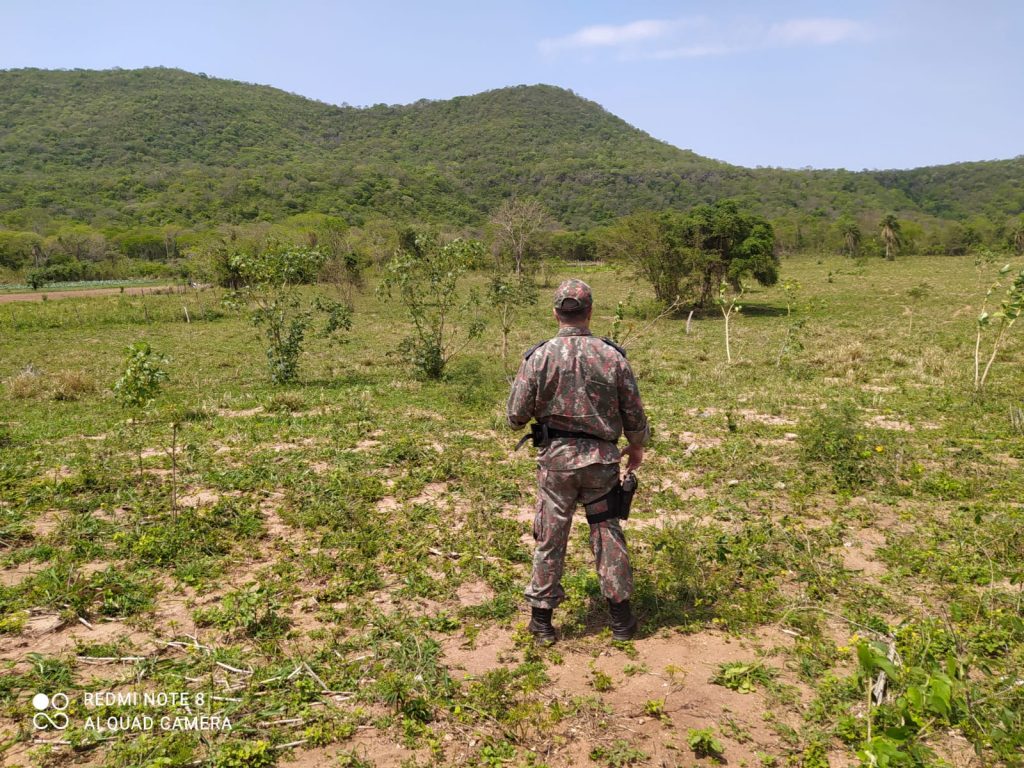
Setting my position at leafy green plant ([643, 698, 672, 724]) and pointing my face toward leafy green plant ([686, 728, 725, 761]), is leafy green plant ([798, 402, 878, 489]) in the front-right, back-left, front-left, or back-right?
back-left

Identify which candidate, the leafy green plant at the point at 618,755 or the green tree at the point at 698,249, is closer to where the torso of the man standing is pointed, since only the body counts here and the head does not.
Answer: the green tree

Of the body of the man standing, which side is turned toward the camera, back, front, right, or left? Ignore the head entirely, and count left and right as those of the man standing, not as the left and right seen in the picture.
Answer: back

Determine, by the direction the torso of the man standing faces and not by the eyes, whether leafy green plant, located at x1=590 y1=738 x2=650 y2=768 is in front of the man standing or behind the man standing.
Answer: behind

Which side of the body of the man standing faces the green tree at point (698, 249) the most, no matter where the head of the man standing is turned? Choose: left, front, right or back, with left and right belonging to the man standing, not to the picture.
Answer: front

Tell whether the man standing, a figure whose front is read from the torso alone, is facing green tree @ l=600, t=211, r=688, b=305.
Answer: yes

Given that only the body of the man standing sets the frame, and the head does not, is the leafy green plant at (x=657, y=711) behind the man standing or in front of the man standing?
behind

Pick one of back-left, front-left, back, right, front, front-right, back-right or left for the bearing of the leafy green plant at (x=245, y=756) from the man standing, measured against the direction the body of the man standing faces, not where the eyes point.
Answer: back-left

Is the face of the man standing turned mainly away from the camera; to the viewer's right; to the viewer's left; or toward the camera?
away from the camera

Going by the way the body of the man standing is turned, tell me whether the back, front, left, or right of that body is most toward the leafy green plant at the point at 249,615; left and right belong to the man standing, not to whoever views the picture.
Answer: left
